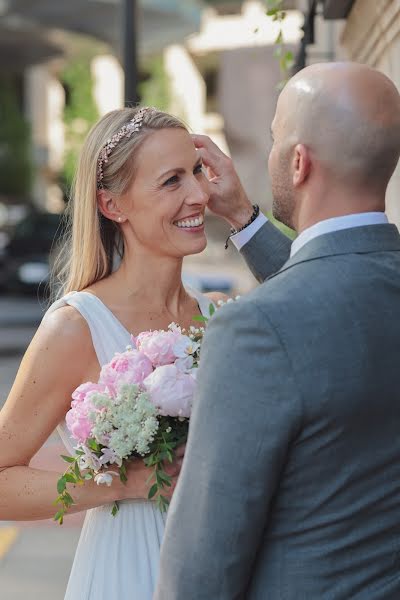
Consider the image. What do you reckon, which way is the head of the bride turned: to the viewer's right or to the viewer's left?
to the viewer's right

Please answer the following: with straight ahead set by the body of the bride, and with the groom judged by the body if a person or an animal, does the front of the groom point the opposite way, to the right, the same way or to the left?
the opposite way

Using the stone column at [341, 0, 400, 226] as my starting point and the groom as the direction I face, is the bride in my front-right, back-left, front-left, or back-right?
front-right

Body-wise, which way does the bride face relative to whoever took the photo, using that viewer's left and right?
facing the viewer and to the right of the viewer

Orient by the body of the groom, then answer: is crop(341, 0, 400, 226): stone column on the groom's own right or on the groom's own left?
on the groom's own right

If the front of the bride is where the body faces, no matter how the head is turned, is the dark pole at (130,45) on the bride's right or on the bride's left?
on the bride's left

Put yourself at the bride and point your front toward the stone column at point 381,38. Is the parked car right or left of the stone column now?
left

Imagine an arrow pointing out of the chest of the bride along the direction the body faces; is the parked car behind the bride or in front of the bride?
behind

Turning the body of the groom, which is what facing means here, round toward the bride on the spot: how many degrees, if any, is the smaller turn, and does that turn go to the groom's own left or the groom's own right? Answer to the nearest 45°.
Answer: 0° — they already face them

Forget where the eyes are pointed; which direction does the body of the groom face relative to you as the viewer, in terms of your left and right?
facing away from the viewer and to the left of the viewer

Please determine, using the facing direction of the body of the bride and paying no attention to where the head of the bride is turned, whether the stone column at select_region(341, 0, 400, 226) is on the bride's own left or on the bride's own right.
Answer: on the bride's own left

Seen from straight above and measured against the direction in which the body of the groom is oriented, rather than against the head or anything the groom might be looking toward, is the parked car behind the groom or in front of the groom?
in front

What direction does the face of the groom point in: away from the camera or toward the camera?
away from the camera
